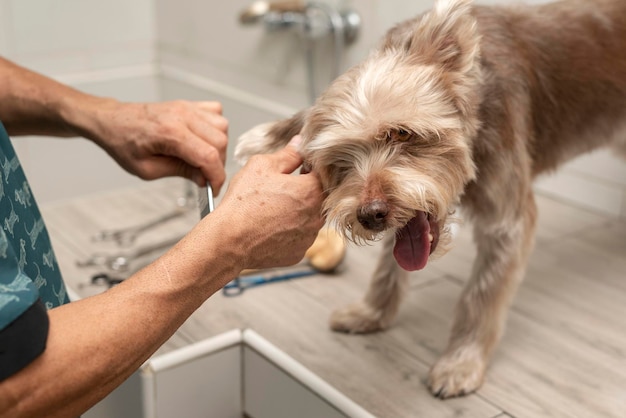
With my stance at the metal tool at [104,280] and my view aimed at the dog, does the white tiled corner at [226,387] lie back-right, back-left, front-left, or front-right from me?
front-right

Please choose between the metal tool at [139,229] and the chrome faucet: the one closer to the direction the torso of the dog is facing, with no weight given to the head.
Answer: the metal tool

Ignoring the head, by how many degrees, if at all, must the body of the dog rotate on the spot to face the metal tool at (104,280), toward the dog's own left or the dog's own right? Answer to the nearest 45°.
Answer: approximately 45° to the dog's own right

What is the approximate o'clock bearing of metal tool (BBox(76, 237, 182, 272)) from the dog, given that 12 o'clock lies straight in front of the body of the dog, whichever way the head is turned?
The metal tool is roughly at 2 o'clock from the dog.

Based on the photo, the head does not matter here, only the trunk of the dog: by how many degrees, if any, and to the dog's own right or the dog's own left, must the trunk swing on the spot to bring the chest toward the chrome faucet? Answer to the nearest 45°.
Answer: approximately 90° to the dog's own right

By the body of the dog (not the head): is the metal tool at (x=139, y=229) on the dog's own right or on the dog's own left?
on the dog's own right

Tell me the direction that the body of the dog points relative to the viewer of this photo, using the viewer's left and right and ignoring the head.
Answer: facing the viewer and to the left of the viewer
